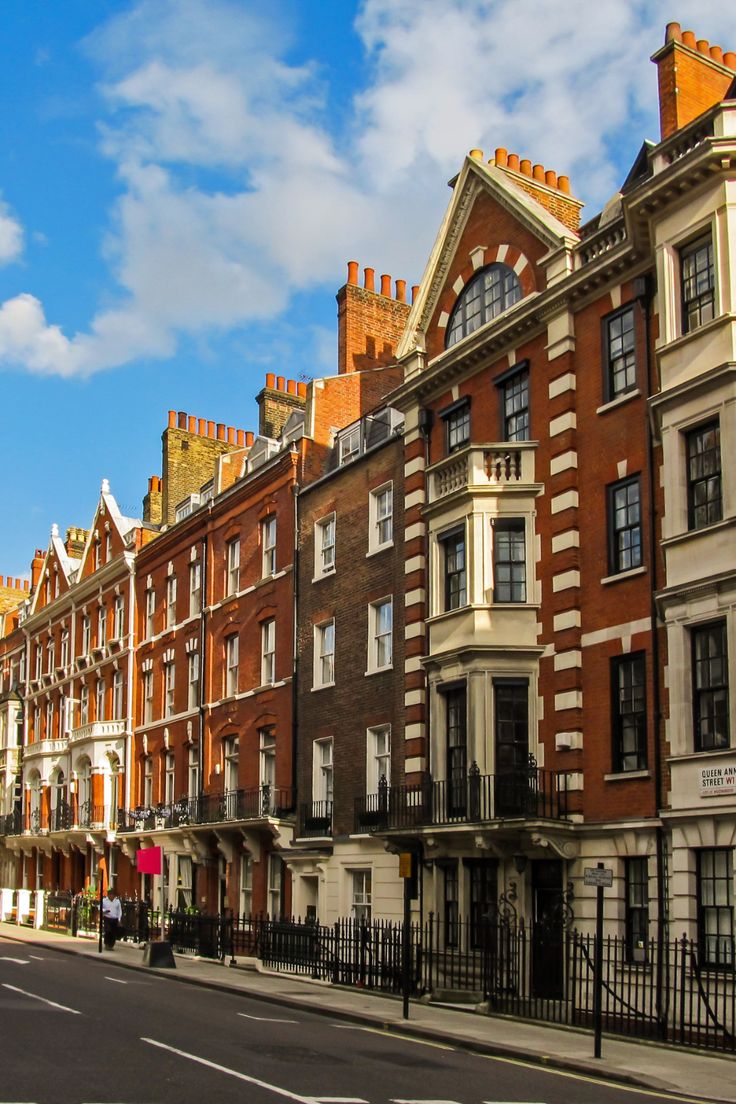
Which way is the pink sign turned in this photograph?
toward the camera

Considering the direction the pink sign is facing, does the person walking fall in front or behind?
behind
